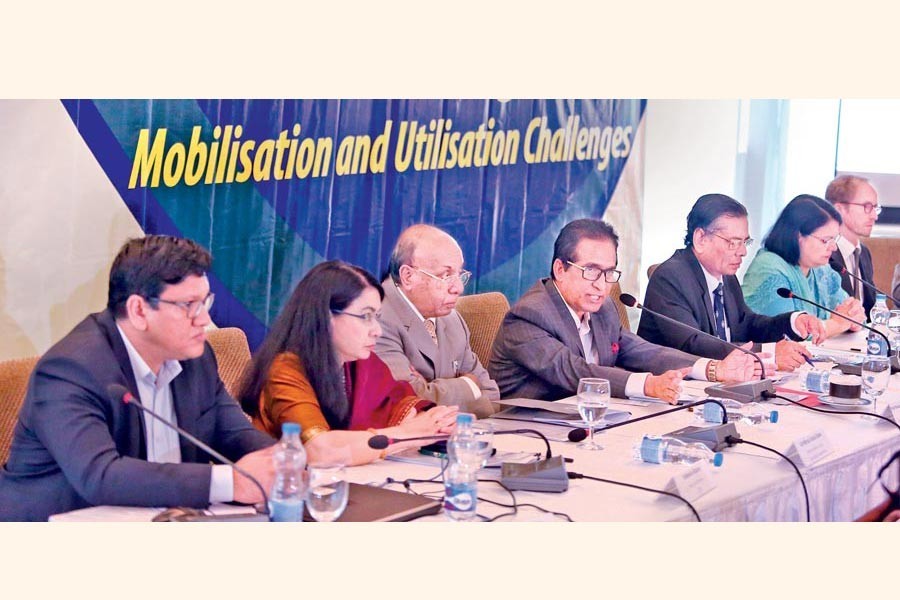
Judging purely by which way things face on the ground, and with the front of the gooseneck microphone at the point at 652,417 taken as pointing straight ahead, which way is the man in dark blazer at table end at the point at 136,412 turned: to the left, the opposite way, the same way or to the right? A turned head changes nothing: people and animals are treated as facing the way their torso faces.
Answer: the opposite way

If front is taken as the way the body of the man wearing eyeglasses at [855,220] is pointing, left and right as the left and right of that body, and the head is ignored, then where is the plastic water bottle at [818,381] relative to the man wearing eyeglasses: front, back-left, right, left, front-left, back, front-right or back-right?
front-right

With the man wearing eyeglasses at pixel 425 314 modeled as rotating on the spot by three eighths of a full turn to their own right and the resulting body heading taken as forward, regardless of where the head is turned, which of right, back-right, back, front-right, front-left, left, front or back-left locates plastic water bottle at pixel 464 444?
left

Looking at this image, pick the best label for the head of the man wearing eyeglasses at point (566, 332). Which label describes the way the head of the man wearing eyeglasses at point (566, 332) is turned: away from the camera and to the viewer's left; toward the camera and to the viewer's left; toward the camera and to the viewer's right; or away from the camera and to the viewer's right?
toward the camera and to the viewer's right

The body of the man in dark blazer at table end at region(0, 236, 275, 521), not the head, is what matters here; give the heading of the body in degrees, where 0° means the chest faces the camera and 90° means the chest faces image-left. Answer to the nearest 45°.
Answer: approximately 315°

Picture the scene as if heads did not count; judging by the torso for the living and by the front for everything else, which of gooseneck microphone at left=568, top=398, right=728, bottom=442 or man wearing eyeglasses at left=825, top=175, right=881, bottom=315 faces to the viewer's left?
the gooseneck microphone

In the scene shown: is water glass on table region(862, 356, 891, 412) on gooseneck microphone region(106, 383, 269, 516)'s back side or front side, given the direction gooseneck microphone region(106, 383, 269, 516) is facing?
on the back side

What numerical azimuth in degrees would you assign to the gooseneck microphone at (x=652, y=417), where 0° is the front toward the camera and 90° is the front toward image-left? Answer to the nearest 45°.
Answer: approximately 90°

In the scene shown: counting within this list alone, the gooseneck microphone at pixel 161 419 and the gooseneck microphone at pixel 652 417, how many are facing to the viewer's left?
2

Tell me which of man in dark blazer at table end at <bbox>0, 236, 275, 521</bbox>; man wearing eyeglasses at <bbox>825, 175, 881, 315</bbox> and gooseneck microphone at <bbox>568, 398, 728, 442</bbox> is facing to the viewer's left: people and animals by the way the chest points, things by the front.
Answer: the gooseneck microphone

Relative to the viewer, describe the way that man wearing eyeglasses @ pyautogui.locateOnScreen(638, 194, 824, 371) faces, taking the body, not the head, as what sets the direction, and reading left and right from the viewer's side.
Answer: facing the viewer and to the right of the viewer

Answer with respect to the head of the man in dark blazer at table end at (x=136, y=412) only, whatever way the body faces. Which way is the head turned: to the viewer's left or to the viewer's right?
to the viewer's right

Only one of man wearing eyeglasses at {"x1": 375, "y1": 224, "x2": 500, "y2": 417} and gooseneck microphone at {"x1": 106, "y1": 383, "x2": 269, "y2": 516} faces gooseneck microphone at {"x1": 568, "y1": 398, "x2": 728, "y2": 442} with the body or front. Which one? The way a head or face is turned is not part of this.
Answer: the man wearing eyeglasses

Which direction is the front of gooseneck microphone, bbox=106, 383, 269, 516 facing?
to the viewer's left

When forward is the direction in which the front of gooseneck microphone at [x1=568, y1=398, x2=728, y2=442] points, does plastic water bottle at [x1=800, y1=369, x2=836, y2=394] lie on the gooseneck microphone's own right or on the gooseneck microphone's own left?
on the gooseneck microphone's own right

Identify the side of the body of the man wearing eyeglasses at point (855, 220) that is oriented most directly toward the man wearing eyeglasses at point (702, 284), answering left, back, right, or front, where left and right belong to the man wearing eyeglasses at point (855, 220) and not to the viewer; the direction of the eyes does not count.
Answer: right
